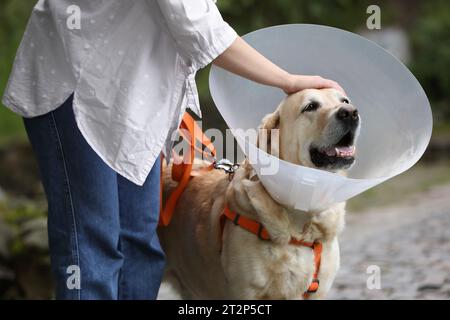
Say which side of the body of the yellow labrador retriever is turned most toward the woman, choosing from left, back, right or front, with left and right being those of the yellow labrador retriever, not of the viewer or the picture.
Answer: right

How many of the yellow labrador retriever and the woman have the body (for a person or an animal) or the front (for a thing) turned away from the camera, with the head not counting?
0

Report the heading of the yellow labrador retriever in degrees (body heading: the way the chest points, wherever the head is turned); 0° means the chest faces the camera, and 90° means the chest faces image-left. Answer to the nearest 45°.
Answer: approximately 315°

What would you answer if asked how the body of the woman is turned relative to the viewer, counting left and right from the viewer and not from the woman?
facing the viewer and to the right of the viewer
